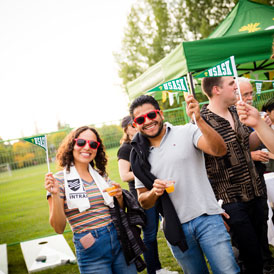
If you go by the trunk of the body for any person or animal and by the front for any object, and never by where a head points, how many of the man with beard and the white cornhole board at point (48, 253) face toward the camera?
2

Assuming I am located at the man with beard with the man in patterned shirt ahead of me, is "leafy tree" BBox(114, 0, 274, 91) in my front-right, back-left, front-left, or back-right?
front-left

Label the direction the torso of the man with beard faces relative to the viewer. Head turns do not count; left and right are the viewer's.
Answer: facing the viewer

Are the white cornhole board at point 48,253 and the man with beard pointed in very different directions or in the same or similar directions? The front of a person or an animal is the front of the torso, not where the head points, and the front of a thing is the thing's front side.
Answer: same or similar directions

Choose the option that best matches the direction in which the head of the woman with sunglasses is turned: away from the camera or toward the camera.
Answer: toward the camera

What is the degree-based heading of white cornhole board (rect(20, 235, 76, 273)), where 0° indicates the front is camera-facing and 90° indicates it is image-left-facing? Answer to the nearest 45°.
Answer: approximately 0°

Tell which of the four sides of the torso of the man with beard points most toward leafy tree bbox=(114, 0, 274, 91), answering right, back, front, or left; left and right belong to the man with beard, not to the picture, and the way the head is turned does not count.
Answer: back

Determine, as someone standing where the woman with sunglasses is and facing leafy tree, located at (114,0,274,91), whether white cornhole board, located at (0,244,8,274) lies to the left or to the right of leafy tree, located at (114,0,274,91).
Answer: left
